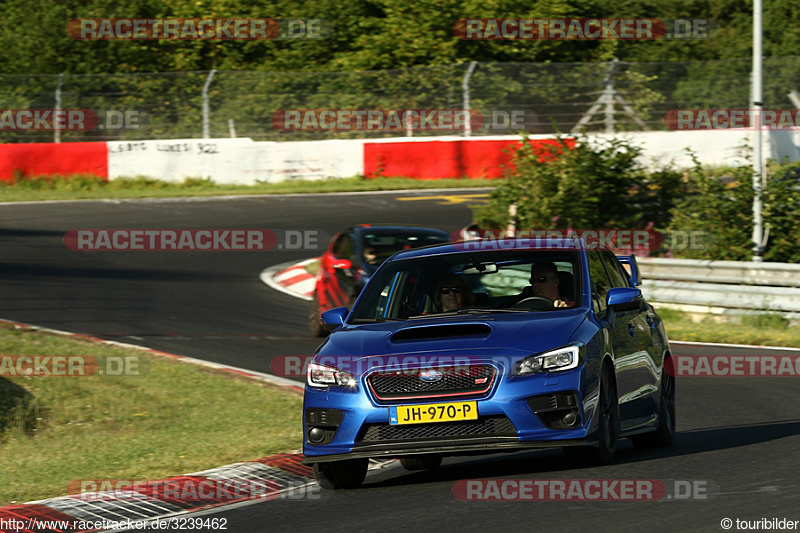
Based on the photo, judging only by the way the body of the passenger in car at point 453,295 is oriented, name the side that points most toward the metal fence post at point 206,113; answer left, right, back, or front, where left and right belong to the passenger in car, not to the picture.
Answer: back

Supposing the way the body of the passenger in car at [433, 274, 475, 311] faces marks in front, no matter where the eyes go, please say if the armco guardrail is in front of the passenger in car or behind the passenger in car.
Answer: behind

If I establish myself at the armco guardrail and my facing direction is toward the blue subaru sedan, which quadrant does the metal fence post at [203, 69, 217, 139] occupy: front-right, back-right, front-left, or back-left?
back-right

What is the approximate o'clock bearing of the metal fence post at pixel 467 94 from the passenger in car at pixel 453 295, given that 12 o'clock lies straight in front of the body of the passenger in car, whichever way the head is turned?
The metal fence post is roughly at 6 o'clock from the passenger in car.

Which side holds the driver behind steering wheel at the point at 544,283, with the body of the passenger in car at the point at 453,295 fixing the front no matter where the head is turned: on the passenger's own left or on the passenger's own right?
on the passenger's own left

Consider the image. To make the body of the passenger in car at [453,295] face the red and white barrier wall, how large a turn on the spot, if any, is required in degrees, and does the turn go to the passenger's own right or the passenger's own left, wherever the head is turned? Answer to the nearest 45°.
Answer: approximately 180°

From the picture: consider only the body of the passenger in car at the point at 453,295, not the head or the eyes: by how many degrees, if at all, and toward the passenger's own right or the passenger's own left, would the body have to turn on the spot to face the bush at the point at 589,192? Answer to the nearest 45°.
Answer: approximately 180°

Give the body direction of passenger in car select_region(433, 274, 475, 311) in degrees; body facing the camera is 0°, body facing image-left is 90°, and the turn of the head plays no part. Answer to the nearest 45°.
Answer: approximately 0°

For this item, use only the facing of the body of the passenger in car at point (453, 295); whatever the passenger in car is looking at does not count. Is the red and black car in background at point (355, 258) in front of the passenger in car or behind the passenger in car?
behind

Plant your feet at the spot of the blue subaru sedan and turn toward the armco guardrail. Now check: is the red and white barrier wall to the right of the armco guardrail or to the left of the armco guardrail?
left

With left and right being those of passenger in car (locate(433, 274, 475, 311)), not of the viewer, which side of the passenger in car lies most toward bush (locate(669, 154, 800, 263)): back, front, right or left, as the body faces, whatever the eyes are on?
back
